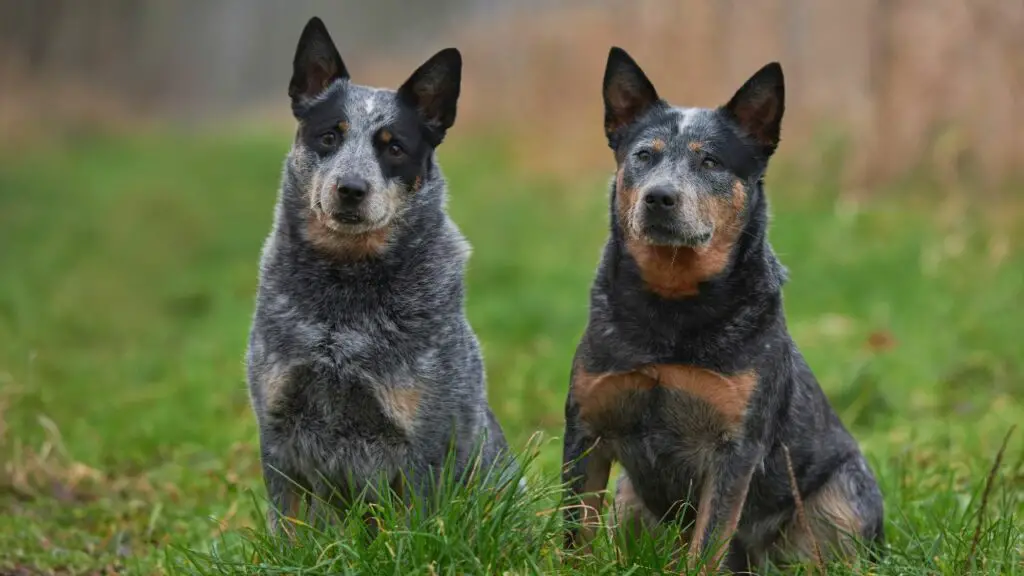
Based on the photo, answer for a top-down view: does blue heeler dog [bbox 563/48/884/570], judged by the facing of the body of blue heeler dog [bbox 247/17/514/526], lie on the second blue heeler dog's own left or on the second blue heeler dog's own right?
on the second blue heeler dog's own left

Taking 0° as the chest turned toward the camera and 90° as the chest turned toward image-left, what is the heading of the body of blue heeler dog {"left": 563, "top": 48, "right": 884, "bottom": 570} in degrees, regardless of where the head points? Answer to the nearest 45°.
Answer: approximately 45°

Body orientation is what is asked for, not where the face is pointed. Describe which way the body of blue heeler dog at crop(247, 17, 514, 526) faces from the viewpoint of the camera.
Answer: toward the camera

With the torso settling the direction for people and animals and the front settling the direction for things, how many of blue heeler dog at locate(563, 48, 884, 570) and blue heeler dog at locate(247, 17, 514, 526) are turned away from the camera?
0
